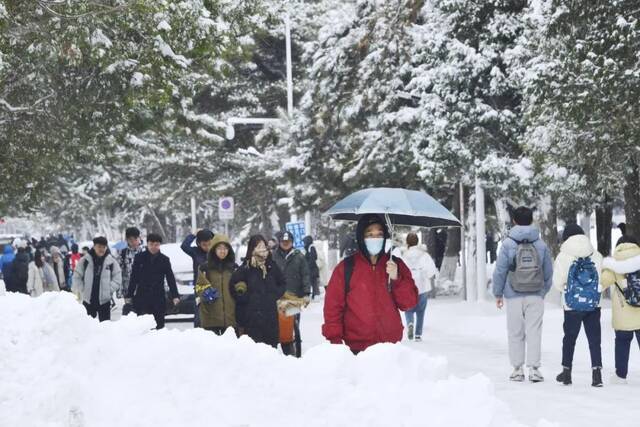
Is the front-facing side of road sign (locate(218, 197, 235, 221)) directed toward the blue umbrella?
yes

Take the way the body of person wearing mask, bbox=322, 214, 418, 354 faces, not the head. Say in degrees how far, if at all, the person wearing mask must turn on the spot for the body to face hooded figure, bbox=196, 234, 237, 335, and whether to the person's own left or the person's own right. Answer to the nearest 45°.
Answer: approximately 135° to the person's own right

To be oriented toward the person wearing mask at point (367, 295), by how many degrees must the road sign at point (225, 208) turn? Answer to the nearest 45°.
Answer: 0° — it already faces them

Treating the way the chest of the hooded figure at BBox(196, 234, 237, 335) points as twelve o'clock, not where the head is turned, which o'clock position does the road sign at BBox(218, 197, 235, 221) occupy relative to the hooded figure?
The road sign is roughly at 6 o'clock from the hooded figure.

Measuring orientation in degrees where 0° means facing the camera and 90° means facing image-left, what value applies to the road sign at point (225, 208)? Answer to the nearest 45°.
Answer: approximately 0°
